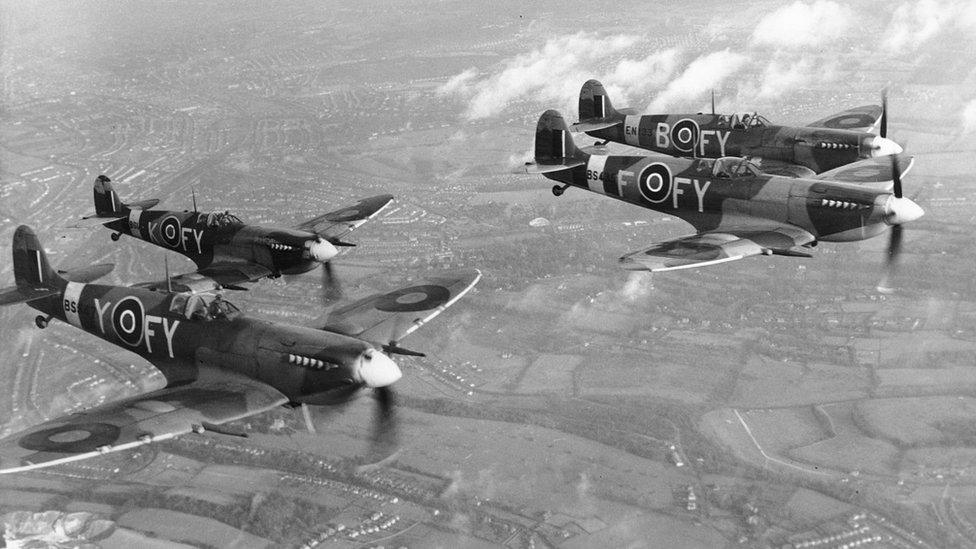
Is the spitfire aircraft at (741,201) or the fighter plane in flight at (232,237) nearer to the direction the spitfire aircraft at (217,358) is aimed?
the spitfire aircraft

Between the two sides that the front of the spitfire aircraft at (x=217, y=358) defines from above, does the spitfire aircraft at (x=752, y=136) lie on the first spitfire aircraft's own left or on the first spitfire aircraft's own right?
on the first spitfire aircraft's own left

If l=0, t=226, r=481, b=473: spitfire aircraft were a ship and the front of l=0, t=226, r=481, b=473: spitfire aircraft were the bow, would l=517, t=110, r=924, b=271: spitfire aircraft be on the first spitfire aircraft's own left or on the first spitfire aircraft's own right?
on the first spitfire aircraft's own left

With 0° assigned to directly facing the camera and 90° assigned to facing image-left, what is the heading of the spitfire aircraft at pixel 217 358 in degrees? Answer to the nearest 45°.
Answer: approximately 315°

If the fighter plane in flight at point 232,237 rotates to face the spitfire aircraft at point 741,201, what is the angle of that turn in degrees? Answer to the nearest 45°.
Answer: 0° — it already faces it

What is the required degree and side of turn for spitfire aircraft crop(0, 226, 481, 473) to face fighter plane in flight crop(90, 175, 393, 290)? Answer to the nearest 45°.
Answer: approximately 135° to its left

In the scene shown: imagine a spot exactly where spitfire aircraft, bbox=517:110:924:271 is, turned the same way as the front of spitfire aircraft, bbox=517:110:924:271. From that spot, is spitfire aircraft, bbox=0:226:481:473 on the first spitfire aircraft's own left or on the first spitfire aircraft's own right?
on the first spitfire aircraft's own right
